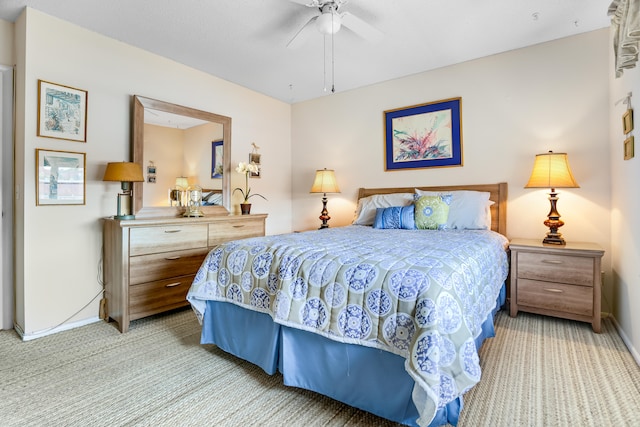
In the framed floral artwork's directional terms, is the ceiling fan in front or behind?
in front

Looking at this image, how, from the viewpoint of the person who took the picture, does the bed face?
facing the viewer and to the left of the viewer

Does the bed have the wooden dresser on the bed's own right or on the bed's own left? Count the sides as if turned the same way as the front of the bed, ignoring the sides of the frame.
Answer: on the bed's own right

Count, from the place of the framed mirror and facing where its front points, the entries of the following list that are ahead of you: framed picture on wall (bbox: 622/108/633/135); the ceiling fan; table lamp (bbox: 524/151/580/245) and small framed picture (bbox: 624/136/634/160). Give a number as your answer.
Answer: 4

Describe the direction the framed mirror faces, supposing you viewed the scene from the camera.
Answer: facing the viewer and to the right of the viewer

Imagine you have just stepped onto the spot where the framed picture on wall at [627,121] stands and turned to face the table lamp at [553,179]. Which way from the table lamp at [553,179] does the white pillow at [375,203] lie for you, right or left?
left

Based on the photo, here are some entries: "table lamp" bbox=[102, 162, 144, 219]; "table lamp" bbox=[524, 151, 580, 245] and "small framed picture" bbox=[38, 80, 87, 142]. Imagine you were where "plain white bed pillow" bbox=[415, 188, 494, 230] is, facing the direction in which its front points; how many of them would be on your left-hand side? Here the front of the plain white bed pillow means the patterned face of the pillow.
1

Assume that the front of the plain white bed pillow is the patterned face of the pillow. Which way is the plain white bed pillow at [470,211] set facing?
toward the camera

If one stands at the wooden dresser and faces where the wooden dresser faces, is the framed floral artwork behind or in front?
in front

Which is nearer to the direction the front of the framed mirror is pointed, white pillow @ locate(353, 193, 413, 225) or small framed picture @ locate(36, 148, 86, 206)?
the white pillow

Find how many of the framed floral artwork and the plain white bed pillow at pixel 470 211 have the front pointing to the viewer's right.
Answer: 0

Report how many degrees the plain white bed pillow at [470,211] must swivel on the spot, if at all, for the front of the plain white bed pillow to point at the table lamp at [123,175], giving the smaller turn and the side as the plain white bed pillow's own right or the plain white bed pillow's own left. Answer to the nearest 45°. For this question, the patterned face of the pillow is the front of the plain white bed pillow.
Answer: approximately 45° to the plain white bed pillow's own right
